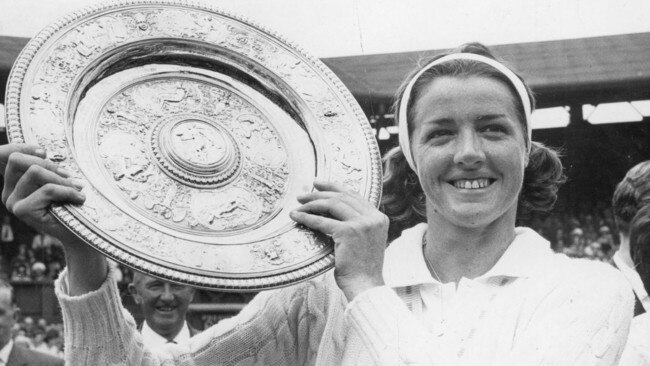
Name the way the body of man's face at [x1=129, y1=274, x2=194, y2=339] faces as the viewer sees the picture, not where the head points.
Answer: toward the camera

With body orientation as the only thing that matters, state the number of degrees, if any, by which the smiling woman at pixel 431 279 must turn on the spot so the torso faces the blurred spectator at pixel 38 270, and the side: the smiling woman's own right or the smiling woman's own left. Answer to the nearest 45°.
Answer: approximately 135° to the smiling woman's own right

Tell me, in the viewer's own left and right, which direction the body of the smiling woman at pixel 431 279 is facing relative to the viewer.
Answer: facing the viewer

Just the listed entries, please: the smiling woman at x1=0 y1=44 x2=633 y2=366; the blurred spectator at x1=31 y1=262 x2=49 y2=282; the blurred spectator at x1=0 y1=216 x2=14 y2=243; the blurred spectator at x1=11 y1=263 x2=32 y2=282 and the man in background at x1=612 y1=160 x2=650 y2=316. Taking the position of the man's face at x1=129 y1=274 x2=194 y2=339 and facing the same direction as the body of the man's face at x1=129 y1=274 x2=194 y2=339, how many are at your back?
3

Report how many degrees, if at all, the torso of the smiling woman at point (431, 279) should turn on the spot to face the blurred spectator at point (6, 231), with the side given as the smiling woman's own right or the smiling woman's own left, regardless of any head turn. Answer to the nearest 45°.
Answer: approximately 135° to the smiling woman's own right

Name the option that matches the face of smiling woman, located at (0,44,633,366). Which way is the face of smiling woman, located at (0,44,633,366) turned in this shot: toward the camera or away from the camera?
toward the camera

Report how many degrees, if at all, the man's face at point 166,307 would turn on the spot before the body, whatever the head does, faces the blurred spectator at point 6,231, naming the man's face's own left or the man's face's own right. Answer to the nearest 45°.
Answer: approximately 180°

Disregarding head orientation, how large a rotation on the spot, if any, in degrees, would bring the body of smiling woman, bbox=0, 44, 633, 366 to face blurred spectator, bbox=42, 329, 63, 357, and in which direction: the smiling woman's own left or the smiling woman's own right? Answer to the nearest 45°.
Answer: approximately 135° to the smiling woman's own right
